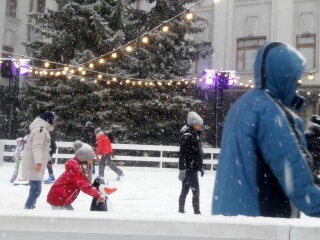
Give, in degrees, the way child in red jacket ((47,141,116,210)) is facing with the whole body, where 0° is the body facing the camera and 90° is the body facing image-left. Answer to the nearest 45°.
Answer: approximately 270°

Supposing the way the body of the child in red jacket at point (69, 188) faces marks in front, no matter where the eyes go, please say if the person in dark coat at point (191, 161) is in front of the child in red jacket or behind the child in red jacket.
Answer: in front

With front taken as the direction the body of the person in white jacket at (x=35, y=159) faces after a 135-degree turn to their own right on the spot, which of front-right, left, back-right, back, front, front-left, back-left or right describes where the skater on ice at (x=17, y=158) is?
back-right

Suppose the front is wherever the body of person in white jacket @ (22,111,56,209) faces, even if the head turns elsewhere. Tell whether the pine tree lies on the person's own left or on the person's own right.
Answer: on the person's own left

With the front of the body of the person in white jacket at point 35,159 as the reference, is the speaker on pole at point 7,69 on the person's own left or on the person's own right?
on the person's own left

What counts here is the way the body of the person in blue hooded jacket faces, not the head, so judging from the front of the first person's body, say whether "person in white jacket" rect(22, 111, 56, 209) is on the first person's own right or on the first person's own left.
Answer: on the first person's own left
